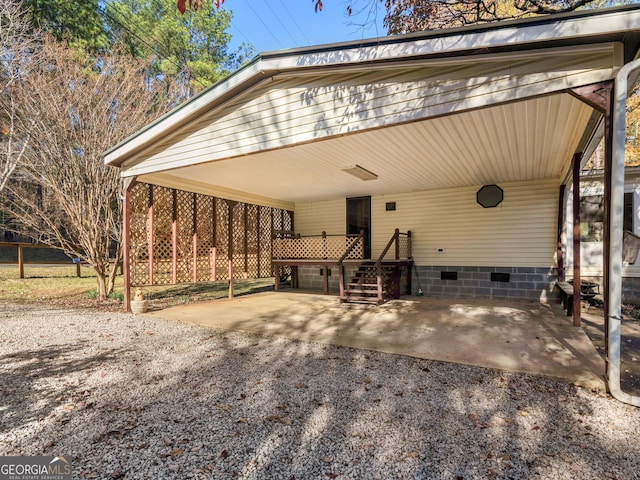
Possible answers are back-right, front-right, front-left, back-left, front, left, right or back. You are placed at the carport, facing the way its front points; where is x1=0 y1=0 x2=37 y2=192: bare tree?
right

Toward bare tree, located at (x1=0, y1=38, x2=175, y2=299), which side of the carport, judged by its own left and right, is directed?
right

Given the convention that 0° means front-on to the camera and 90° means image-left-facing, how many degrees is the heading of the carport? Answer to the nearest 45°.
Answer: approximately 0°
